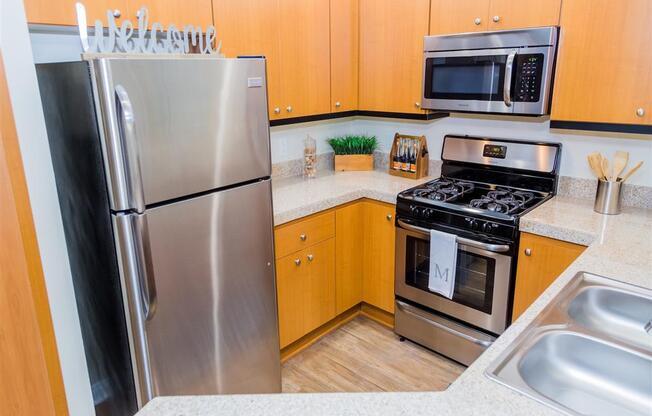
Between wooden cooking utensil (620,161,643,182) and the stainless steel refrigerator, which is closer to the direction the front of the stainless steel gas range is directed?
the stainless steel refrigerator

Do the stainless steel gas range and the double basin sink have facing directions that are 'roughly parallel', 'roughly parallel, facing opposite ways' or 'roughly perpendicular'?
roughly perpendicular

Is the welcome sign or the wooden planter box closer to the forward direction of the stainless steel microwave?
the welcome sign

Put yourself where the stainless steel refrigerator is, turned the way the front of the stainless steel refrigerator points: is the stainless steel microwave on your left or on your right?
on your left

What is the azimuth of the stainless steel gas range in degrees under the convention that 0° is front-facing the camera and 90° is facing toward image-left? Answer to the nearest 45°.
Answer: approximately 45°

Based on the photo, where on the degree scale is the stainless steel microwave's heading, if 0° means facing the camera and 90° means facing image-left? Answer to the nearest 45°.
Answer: approximately 45°

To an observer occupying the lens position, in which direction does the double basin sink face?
facing away from the viewer and to the left of the viewer

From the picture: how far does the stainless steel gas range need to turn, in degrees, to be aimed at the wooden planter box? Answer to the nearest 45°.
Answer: approximately 90° to its right

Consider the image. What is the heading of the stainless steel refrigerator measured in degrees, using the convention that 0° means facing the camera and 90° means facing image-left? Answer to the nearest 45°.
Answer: approximately 315°
